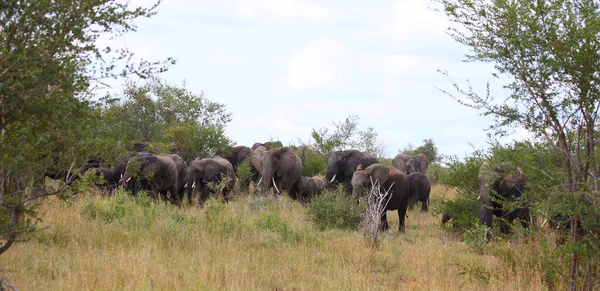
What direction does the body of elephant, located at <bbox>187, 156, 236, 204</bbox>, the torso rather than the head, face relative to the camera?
to the viewer's left

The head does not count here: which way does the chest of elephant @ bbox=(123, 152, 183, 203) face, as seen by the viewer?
to the viewer's left

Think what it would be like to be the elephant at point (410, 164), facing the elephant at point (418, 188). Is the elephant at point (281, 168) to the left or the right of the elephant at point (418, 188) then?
right

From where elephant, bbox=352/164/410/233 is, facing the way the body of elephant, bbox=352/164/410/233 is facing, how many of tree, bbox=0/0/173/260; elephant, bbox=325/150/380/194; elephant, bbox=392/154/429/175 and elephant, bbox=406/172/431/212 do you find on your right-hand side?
3
